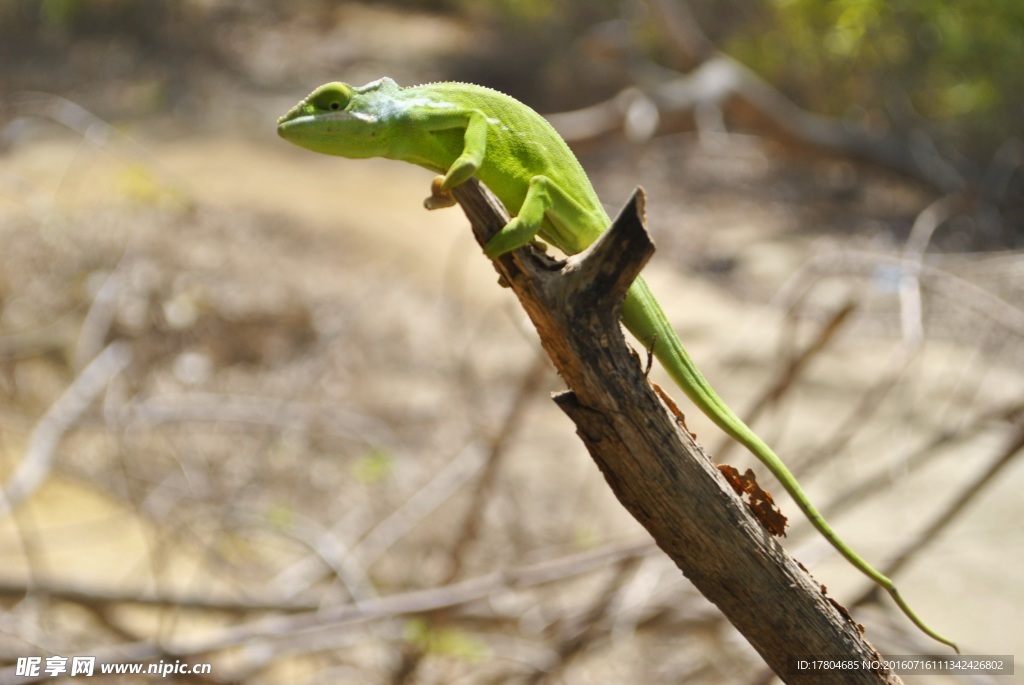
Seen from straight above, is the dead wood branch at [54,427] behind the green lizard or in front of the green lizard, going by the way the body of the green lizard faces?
in front

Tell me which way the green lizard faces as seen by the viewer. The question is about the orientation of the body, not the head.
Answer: to the viewer's left
